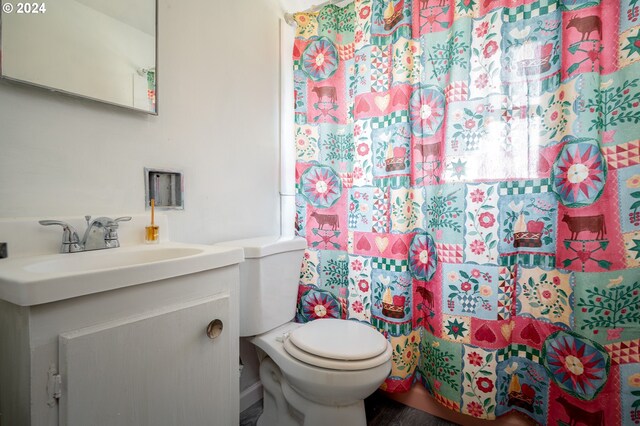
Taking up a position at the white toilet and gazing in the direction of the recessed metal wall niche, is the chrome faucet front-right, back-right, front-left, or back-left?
front-left

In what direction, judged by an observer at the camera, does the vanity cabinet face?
facing the viewer and to the right of the viewer

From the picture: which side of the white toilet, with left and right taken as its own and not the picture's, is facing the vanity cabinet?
right

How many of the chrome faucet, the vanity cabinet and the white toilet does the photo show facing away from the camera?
0

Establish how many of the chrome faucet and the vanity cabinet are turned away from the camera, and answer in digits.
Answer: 0

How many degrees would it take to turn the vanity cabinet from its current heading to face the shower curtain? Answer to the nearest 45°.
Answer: approximately 45° to its left
